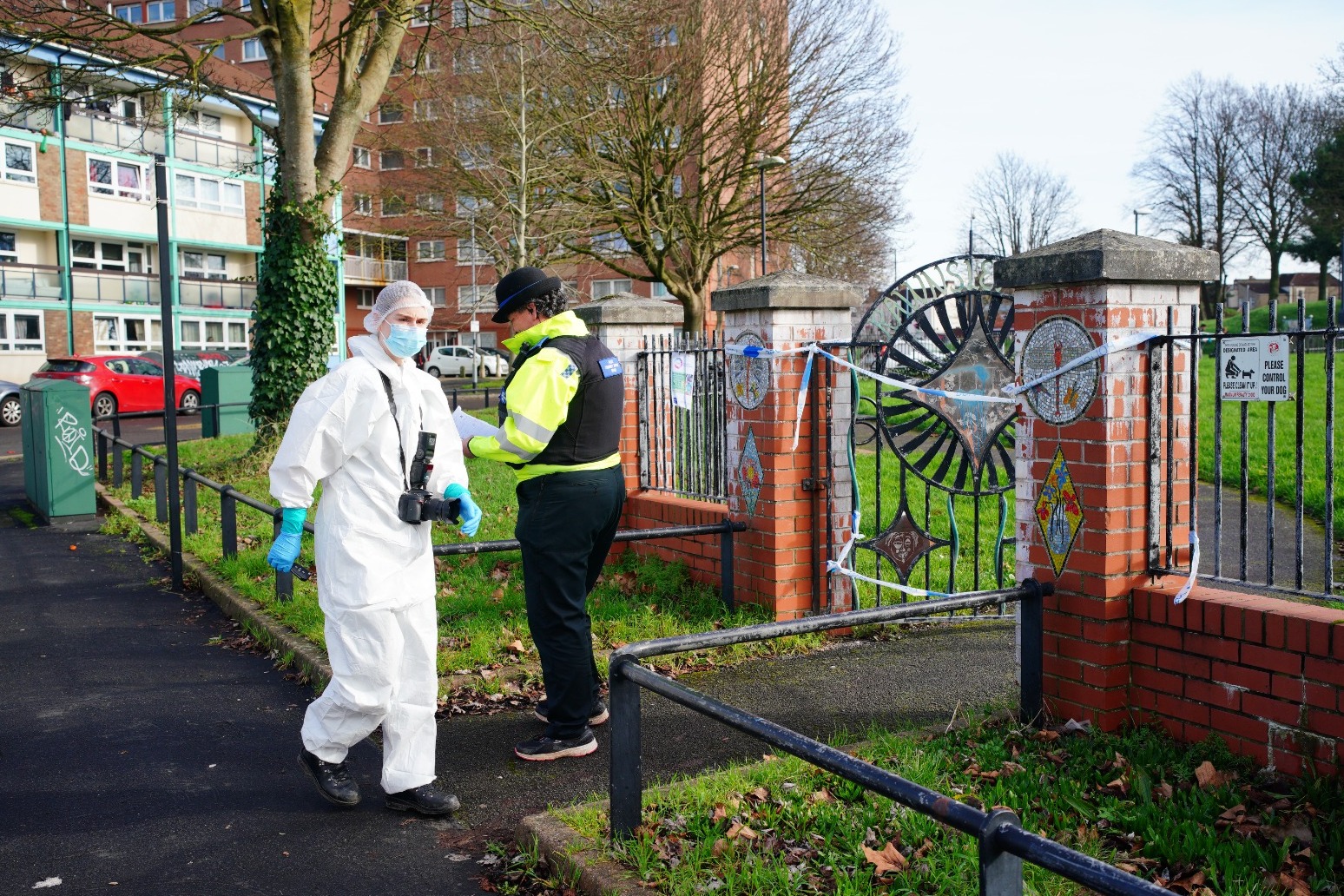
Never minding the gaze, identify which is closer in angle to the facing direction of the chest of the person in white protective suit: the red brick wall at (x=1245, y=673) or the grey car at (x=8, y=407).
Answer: the red brick wall

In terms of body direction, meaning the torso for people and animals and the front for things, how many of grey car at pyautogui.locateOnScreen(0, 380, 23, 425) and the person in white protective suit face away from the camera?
0

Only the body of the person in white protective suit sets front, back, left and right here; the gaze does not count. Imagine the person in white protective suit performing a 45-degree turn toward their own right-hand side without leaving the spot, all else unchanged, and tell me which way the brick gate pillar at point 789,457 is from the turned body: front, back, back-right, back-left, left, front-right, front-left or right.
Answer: back-left

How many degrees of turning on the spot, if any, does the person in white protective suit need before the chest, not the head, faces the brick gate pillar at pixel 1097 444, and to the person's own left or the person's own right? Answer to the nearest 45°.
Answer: approximately 45° to the person's own left

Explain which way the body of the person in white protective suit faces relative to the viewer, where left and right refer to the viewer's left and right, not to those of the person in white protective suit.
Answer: facing the viewer and to the right of the viewer

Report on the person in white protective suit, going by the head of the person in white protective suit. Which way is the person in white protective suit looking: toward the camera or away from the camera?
toward the camera
